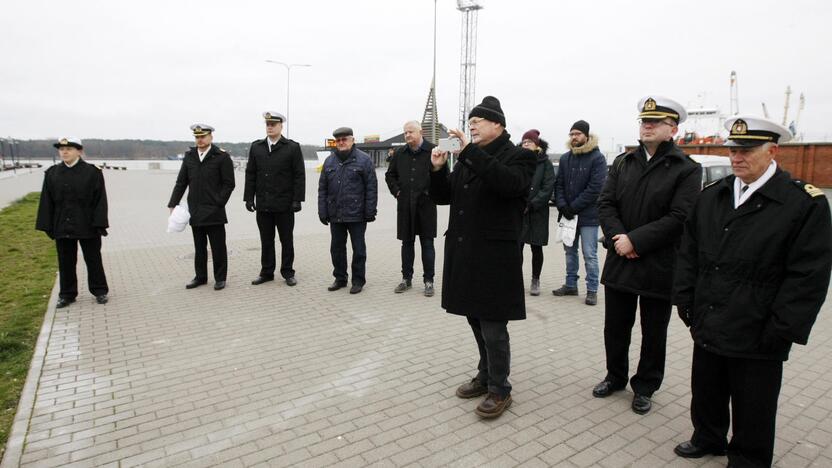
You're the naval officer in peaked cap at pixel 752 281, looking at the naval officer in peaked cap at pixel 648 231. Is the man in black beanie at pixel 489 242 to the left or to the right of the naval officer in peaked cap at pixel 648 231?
left

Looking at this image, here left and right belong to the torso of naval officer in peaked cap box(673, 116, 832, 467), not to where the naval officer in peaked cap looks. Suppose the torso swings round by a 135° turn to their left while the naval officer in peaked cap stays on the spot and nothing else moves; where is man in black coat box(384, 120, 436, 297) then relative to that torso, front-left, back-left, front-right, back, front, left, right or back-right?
back-left

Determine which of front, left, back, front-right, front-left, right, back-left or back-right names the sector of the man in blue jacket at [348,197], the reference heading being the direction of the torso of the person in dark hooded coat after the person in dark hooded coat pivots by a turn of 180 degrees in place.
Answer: back-left

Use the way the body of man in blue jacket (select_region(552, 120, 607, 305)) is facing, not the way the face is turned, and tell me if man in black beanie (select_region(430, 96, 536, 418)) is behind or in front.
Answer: in front

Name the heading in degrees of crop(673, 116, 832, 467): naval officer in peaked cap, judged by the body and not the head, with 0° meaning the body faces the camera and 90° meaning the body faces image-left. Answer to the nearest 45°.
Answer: approximately 45°

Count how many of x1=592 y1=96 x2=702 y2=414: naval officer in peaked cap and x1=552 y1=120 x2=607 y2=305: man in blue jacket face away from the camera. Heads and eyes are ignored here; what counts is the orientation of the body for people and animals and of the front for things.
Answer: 0

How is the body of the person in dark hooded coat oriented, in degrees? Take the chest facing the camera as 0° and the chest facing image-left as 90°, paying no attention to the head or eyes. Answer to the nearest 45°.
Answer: approximately 45°

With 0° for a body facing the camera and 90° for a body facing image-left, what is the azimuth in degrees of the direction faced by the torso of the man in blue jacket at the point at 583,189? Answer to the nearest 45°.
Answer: approximately 45°

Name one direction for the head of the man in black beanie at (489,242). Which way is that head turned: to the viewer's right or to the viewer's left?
to the viewer's left
